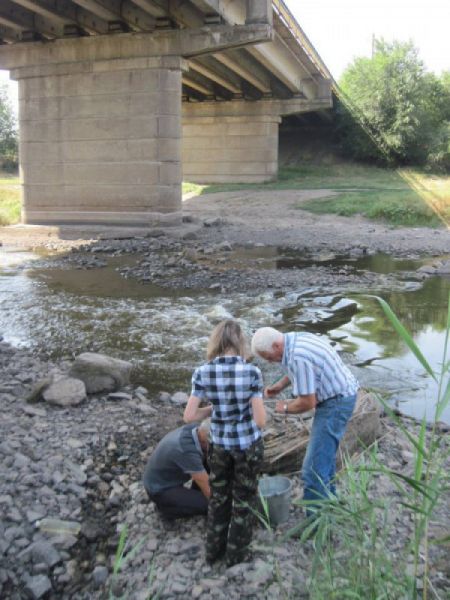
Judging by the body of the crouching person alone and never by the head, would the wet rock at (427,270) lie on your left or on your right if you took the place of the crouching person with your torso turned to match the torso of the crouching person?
on your left

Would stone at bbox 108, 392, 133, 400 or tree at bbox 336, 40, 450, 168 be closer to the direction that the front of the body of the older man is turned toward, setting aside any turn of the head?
the stone

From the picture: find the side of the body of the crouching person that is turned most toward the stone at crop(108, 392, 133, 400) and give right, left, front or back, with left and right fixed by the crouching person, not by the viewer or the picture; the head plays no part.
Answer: left

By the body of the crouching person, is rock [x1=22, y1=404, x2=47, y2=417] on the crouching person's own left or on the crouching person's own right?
on the crouching person's own left

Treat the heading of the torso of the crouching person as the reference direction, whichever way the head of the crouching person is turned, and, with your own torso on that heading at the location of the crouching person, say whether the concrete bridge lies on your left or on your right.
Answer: on your left

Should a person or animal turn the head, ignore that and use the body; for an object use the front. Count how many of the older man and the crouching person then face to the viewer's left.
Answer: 1

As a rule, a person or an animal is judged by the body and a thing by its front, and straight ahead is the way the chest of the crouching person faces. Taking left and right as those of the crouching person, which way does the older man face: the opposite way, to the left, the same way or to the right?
the opposite way

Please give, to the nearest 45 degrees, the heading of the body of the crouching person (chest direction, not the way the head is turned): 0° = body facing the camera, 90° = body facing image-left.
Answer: approximately 270°

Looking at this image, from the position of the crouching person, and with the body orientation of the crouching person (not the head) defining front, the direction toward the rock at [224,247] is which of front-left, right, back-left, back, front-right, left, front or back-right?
left

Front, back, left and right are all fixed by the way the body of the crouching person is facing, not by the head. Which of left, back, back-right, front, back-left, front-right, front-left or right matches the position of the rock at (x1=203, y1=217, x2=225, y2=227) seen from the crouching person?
left

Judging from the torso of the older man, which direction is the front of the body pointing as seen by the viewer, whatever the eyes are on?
to the viewer's left

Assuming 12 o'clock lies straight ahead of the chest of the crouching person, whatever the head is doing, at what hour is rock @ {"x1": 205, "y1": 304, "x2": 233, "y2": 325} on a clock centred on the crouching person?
The rock is roughly at 9 o'clock from the crouching person.
